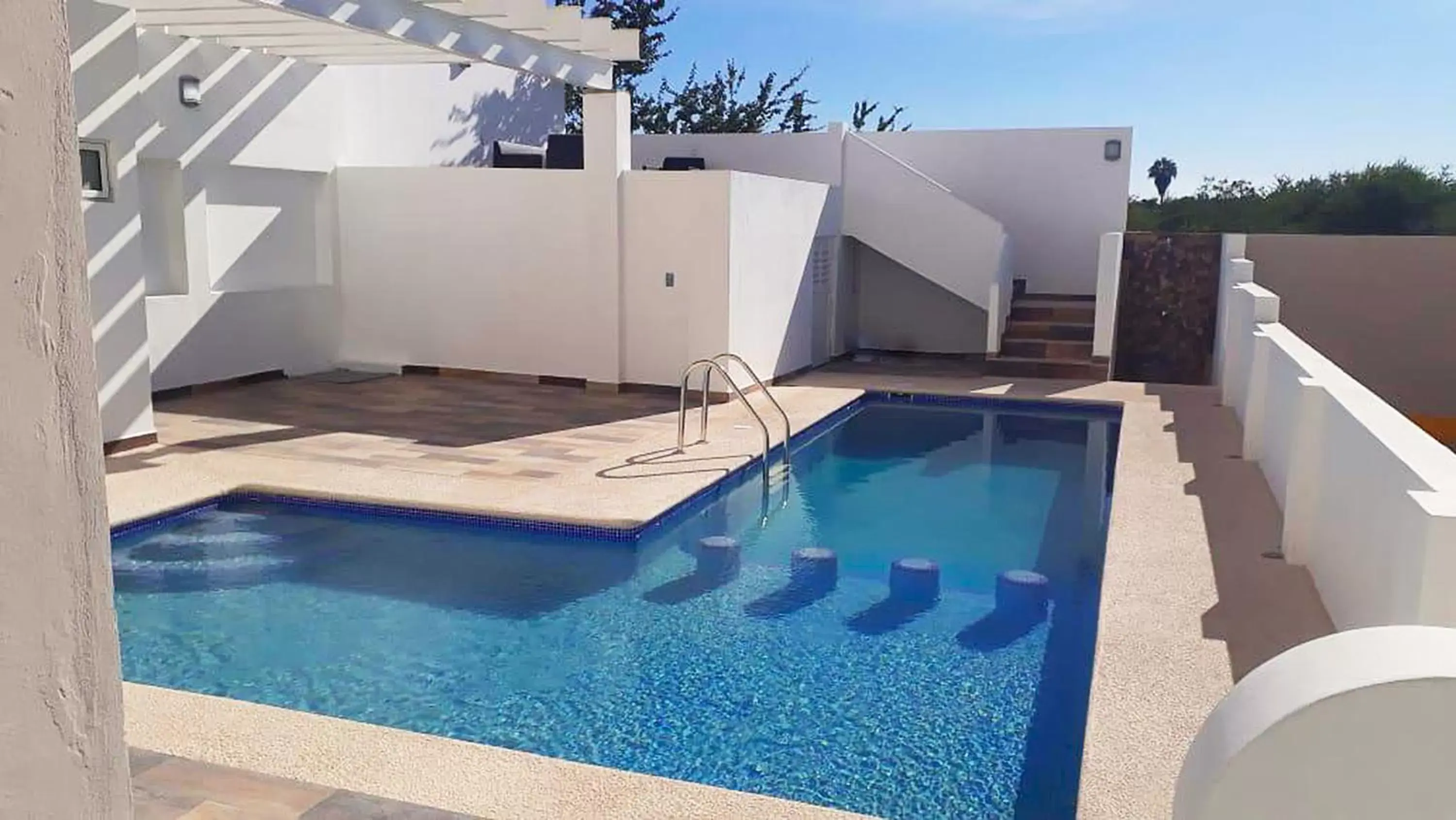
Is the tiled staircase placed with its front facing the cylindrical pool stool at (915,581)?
yes

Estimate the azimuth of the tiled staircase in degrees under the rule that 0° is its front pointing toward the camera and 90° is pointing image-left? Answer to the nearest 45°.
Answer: approximately 0°

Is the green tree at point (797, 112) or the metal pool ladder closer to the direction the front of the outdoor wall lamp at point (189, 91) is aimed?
the metal pool ladder

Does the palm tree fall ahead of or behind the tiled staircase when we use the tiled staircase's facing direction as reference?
behind

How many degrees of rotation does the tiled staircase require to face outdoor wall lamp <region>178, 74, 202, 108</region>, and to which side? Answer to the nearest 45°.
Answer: approximately 45° to its right

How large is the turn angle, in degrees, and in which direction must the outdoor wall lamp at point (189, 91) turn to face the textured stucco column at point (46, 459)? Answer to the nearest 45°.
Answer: approximately 45° to its right

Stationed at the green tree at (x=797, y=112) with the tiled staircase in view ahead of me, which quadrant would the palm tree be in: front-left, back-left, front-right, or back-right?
back-left

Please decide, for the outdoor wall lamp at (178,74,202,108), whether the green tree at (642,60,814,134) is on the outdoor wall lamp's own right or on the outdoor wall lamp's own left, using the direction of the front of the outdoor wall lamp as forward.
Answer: on the outdoor wall lamp's own left

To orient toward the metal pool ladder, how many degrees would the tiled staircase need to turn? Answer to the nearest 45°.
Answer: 0° — it already faces it

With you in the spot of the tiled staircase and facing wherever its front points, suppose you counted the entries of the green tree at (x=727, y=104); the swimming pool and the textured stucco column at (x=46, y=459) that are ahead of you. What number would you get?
2

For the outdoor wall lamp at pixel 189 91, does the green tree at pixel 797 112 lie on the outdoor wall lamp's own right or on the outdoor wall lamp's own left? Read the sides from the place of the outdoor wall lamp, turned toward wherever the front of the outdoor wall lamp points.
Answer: on the outdoor wall lamp's own left

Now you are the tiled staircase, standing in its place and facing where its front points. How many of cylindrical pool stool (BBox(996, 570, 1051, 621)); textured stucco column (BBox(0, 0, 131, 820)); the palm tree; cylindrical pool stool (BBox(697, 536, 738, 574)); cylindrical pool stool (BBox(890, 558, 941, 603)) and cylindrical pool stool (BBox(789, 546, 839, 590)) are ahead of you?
5
